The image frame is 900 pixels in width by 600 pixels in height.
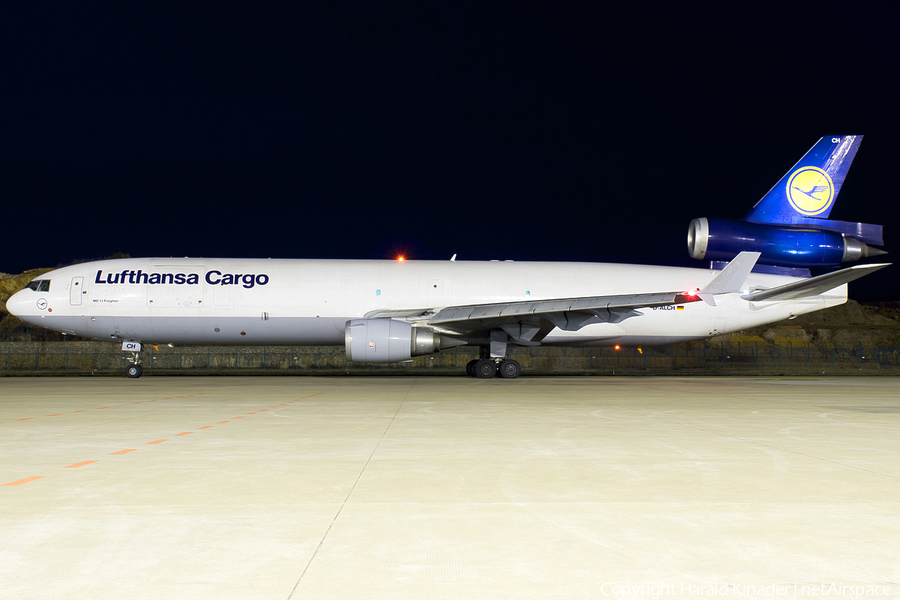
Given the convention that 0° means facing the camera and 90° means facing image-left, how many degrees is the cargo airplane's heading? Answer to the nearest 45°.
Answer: approximately 90°
